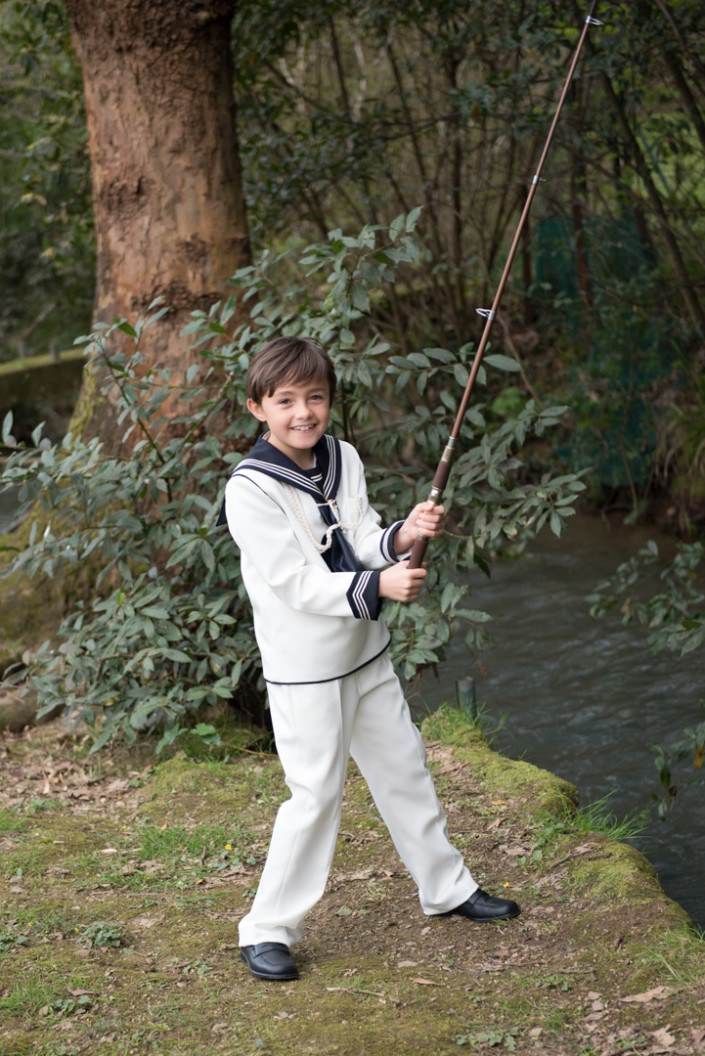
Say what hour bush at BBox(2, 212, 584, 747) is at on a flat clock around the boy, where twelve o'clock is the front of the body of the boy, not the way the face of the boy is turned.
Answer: The bush is roughly at 7 o'clock from the boy.

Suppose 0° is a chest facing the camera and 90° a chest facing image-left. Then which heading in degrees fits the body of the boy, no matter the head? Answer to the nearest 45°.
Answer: approximately 315°
